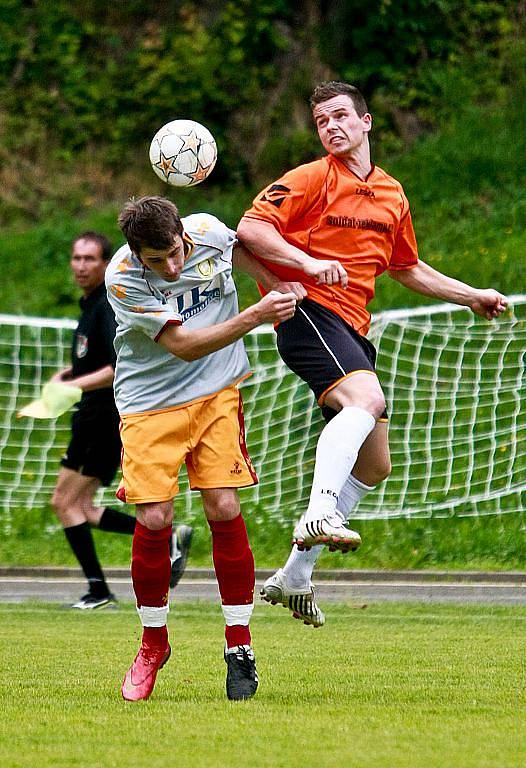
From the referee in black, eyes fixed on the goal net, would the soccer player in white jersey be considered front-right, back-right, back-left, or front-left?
back-right

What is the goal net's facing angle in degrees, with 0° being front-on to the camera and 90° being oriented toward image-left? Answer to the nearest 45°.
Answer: approximately 0°

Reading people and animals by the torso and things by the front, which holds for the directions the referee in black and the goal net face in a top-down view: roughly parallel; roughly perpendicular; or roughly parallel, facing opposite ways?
roughly perpendicular

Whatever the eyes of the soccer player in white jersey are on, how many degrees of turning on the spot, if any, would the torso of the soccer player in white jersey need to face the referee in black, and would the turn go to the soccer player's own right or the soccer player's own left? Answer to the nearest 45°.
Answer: approximately 180°
